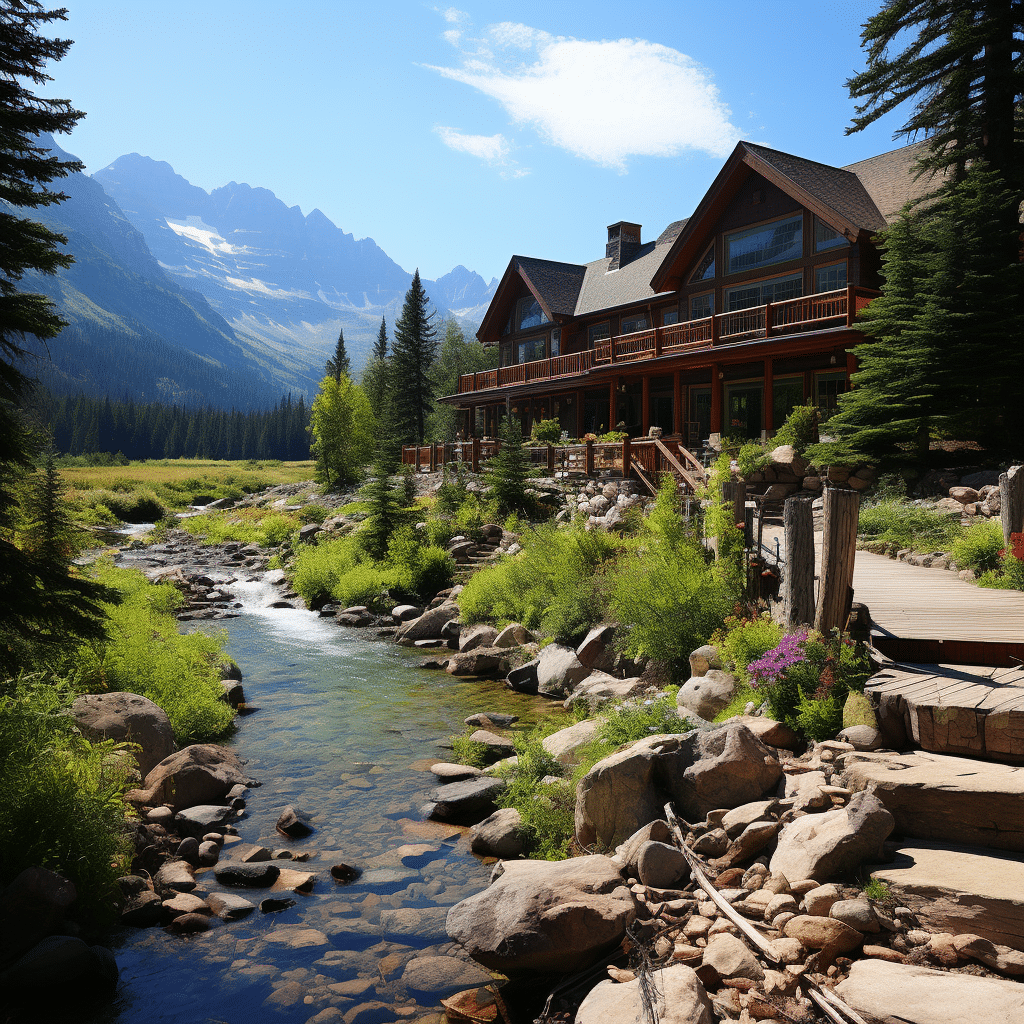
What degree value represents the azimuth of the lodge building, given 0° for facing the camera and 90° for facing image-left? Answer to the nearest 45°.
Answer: approximately 45°

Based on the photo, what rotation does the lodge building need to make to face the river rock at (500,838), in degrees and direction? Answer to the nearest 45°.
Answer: approximately 45° to its left

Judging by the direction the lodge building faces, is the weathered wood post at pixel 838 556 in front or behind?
in front

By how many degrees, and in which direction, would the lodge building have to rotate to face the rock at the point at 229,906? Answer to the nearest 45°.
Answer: approximately 45° to its left

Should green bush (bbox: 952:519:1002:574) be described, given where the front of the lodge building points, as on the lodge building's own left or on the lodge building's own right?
on the lodge building's own left

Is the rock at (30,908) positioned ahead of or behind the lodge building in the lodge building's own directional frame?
ahead

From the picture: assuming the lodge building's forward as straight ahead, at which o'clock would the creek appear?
The creek is roughly at 11 o'clock from the lodge building.

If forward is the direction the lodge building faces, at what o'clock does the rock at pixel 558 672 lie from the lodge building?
The rock is roughly at 11 o'clock from the lodge building.

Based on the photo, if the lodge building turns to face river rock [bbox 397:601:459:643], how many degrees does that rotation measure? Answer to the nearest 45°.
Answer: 0° — it already faces it

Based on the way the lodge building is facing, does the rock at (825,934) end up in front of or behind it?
in front

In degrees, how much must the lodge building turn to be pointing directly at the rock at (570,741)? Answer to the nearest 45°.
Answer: approximately 45° to its left

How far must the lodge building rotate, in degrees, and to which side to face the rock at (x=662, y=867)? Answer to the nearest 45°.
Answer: approximately 45° to its left

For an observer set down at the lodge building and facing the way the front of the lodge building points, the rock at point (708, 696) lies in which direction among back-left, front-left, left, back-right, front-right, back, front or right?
front-left
